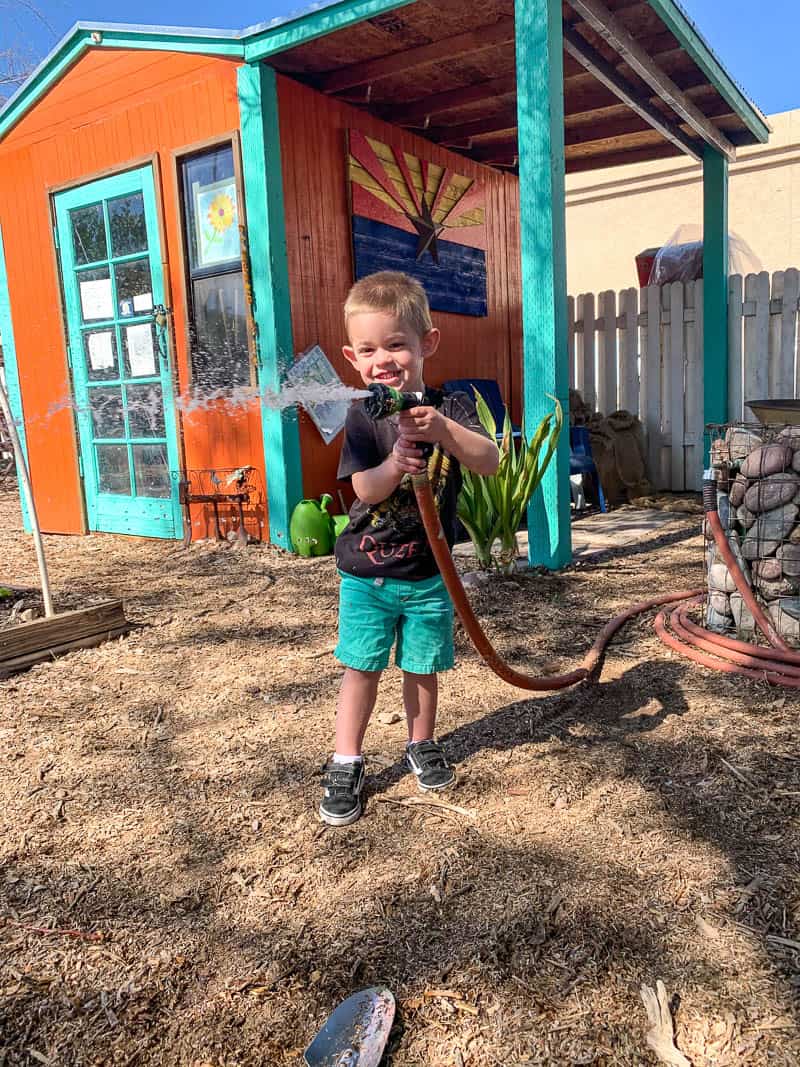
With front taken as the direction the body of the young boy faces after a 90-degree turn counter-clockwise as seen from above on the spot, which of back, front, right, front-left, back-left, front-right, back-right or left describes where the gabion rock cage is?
front-left

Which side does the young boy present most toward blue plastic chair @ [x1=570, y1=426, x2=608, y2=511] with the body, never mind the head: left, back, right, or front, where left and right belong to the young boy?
back

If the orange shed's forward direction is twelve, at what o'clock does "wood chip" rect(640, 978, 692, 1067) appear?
The wood chip is roughly at 10 o'clock from the orange shed.

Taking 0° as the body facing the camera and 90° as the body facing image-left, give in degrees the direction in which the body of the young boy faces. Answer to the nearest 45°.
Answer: approximately 0°

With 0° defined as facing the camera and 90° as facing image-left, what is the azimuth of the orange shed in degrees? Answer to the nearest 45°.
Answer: approximately 45°

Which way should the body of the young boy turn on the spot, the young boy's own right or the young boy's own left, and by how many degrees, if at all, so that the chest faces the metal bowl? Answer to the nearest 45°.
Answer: approximately 135° to the young boy's own left

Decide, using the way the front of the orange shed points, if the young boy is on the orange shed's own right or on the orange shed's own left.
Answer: on the orange shed's own left

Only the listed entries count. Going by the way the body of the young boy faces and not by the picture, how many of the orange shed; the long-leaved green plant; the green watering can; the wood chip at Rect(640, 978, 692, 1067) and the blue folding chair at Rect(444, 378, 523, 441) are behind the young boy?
4

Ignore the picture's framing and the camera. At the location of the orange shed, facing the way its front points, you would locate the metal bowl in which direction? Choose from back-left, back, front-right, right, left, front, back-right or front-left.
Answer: left

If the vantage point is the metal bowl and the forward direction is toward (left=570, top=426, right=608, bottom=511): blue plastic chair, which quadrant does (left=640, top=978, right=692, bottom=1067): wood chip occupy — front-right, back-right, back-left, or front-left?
back-left

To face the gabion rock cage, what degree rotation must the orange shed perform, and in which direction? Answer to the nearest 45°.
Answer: approximately 90° to its left

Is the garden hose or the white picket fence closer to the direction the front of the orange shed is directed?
the garden hose
